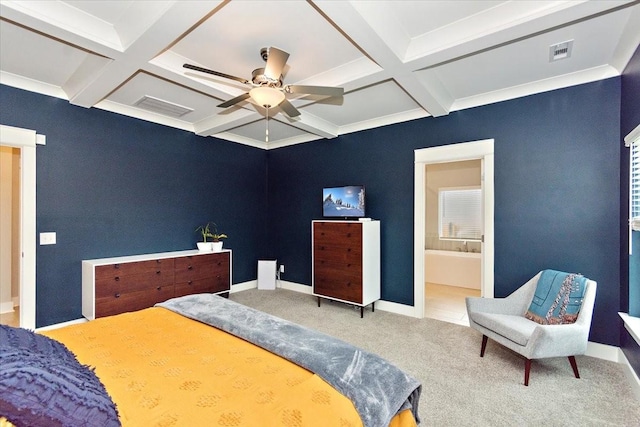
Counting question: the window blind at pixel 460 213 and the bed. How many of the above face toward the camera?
1

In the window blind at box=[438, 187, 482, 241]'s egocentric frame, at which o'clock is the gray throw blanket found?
The gray throw blanket is roughly at 12 o'clock from the window blind.

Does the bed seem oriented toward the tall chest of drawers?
yes

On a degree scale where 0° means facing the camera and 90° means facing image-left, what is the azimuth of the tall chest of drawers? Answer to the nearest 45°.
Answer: approximately 45°

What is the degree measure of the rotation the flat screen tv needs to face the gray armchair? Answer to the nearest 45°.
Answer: approximately 90° to its left

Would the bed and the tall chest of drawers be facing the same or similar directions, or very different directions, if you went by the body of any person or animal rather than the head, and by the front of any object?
very different directions

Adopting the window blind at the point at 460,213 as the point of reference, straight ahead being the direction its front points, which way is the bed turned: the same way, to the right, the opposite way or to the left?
the opposite way

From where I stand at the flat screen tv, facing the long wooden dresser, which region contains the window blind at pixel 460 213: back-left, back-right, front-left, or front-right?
back-right
